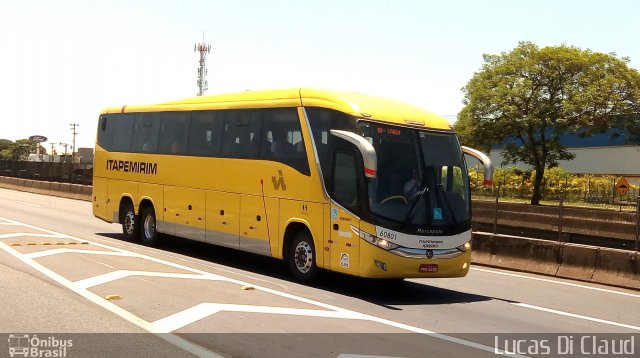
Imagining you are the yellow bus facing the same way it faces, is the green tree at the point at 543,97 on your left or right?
on your left

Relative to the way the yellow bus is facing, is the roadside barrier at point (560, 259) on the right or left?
on its left

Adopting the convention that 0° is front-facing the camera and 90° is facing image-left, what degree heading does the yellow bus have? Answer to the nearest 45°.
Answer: approximately 315°

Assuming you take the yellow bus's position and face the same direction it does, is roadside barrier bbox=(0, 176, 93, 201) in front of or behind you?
behind
